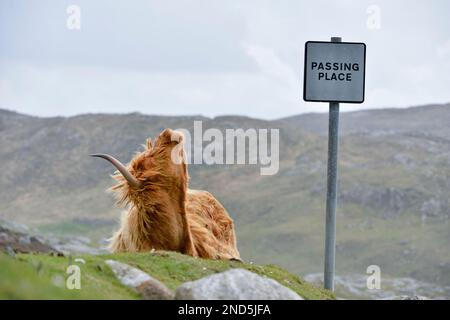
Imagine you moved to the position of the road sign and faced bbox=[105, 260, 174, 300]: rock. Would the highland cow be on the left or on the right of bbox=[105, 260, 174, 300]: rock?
right

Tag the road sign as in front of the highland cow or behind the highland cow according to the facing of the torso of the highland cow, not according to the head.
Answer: behind

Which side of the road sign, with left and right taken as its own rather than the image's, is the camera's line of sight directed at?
front

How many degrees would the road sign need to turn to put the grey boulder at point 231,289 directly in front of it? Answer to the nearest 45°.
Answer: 0° — it already faces it

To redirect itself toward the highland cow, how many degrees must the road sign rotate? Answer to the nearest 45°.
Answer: approximately 90° to its right
